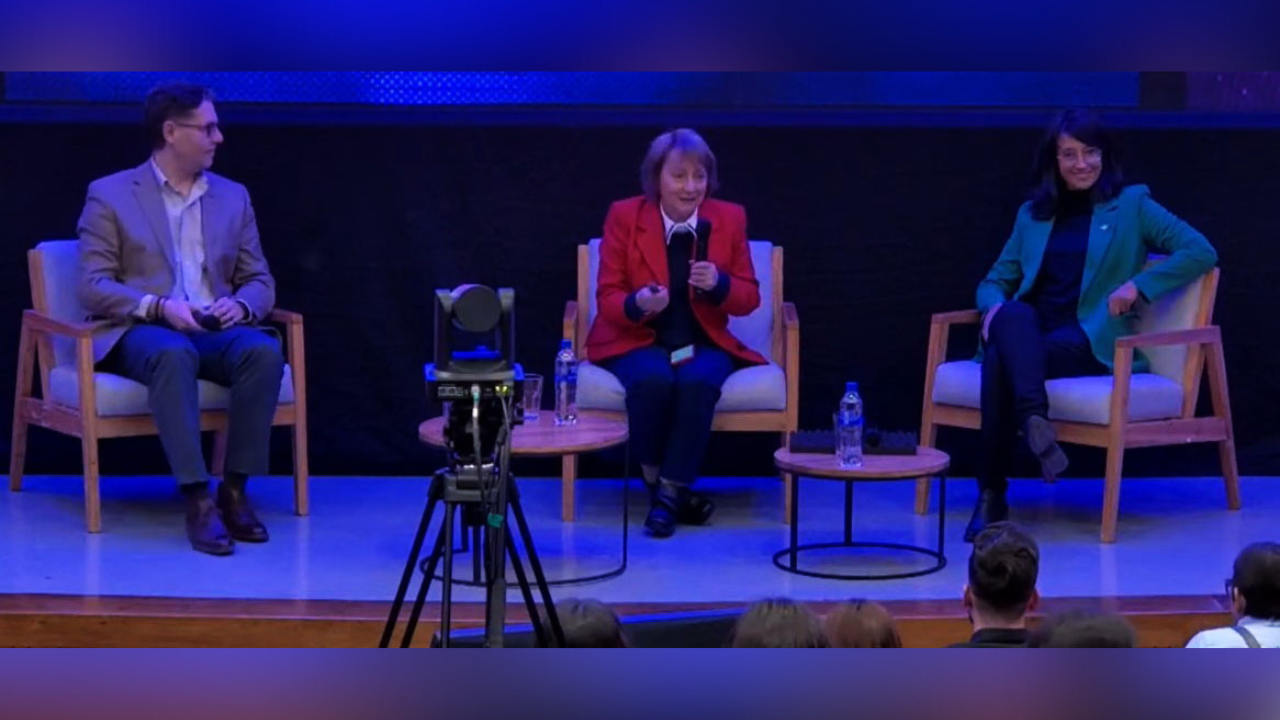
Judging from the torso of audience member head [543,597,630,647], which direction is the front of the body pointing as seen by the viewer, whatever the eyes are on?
away from the camera

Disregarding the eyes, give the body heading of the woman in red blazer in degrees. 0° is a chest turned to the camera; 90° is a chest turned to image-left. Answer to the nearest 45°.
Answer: approximately 0°

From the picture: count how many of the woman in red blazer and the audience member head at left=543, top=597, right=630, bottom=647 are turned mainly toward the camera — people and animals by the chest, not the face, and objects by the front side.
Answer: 1

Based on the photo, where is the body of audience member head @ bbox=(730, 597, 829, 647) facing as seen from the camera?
away from the camera

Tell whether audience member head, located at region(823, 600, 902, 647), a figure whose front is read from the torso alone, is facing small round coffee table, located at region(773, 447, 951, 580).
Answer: yes

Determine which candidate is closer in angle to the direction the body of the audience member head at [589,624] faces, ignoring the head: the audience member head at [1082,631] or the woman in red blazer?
the woman in red blazer

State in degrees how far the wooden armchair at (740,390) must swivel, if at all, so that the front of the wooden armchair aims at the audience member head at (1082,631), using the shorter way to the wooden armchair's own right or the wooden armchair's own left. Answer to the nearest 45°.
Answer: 0° — it already faces them
